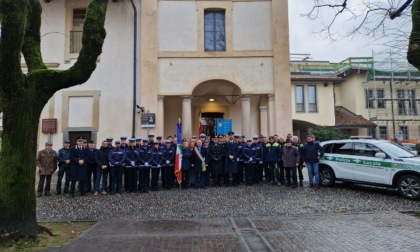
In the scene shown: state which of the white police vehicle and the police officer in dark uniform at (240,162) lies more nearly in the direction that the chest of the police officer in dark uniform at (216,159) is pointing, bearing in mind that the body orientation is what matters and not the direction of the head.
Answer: the white police vehicle

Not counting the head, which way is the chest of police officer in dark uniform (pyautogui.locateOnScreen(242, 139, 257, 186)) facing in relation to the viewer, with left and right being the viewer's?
facing the viewer

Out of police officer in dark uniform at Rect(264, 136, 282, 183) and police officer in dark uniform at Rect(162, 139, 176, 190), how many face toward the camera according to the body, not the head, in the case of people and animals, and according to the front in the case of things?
2

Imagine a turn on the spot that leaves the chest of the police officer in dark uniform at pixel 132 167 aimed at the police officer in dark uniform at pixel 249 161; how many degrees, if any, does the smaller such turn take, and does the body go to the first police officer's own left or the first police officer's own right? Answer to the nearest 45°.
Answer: approximately 90° to the first police officer's own left

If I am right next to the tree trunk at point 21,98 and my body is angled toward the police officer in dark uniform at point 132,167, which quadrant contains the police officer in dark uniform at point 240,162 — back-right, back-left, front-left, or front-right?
front-right

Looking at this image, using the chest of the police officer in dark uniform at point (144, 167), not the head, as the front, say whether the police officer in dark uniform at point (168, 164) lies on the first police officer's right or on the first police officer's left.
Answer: on the first police officer's left

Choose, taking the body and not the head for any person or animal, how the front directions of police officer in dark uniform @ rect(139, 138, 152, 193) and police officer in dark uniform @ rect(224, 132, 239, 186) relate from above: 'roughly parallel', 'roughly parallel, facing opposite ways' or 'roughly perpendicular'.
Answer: roughly parallel

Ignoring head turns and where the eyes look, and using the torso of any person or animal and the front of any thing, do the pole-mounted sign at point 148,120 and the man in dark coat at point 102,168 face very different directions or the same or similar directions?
same or similar directions

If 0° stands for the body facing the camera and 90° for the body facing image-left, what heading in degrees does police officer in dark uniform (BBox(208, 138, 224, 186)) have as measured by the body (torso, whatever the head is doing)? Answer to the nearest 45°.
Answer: approximately 0°

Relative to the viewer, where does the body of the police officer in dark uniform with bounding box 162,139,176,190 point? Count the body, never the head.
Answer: toward the camera

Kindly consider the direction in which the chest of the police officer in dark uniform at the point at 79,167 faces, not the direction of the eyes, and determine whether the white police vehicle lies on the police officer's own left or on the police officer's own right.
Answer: on the police officer's own left

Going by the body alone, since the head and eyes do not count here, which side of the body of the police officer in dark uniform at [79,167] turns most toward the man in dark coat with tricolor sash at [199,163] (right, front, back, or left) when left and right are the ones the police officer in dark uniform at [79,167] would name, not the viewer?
left

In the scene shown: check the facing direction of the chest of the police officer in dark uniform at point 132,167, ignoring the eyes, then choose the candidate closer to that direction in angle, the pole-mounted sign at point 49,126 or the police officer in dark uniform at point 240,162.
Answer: the police officer in dark uniform

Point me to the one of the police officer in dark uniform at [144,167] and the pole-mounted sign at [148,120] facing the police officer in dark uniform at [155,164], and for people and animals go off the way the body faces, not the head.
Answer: the pole-mounted sign

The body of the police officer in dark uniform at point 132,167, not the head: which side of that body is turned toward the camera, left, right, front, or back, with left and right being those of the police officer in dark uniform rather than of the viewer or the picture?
front

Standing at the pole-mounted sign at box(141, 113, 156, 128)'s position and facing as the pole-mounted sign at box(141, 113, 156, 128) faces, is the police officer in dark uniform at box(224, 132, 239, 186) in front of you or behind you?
in front

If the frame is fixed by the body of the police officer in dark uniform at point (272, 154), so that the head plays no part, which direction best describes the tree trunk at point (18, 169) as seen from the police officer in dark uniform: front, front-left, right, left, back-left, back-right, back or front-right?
front-right
